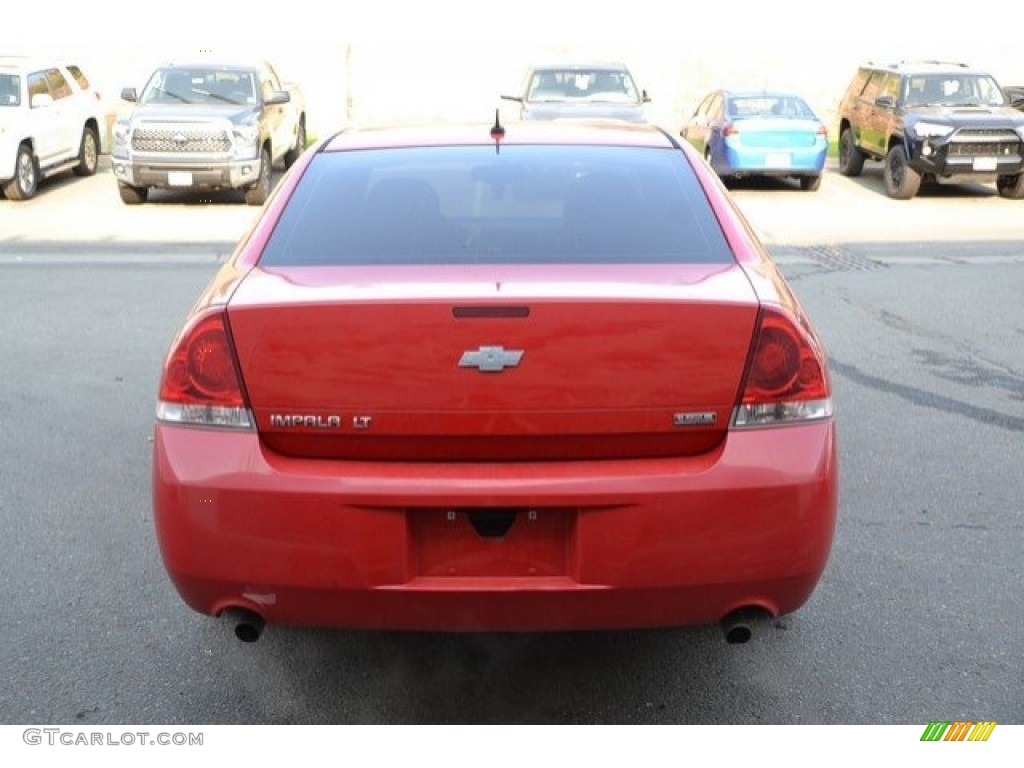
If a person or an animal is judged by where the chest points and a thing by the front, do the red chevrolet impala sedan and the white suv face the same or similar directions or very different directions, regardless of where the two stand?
very different directions

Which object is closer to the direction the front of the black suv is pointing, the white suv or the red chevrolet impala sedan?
the red chevrolet impala sedan

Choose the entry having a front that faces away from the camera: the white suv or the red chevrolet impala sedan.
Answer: the red chevrolet impala sedan

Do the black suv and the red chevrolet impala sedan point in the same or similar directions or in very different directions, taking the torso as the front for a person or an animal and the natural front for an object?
very different directions

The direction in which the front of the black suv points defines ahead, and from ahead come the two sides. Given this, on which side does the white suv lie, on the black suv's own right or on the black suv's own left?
on the black suv's own right

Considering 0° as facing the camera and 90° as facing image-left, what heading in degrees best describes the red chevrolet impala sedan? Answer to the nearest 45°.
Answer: approximately 180°

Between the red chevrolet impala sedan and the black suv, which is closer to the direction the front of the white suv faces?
the red chevrolet impala sedan

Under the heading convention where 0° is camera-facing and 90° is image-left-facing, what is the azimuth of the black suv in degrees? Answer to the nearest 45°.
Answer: approximately 315°

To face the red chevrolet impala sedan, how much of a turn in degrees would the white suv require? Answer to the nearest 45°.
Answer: approximately 45° to its left

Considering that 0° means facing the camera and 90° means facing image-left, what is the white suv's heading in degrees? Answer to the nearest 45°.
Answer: approximately 45°

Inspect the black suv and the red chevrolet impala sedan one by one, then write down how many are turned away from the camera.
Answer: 1
